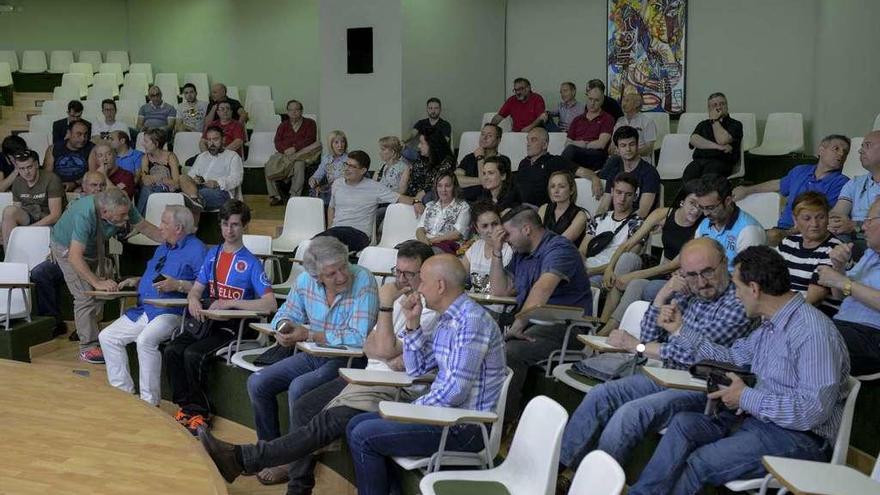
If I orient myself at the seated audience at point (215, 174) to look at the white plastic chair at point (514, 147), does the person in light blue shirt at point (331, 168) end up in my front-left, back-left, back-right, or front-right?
front-right

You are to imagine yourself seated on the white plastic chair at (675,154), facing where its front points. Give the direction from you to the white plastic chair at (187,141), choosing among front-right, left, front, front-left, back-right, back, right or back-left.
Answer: front-right

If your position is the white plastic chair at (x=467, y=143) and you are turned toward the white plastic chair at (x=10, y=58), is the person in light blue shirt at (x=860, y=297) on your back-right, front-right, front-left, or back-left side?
back-left

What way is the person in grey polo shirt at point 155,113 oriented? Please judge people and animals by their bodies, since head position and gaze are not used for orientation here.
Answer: toward the camera

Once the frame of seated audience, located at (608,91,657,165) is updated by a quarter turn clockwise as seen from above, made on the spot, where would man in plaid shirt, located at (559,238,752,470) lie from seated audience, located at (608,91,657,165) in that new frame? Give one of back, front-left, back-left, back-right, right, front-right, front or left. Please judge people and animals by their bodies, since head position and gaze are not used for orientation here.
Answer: back-left

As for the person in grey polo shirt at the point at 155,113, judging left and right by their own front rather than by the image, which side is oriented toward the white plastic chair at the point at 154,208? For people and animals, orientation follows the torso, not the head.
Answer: front

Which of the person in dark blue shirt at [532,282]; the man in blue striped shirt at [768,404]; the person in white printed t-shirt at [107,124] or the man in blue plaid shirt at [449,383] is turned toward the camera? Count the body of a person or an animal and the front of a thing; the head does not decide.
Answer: the person in white printed t-shirt at [107,124]

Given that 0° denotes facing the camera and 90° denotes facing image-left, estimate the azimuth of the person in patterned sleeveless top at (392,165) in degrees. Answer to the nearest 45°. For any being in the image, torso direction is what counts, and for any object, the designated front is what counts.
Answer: approximately 45°

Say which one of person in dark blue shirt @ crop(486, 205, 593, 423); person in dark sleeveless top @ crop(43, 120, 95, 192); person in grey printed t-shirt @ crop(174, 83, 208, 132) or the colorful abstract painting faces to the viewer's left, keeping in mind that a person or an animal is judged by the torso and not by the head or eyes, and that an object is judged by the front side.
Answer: person in dark blue shirt @ crop(486, 205, 593, 423)

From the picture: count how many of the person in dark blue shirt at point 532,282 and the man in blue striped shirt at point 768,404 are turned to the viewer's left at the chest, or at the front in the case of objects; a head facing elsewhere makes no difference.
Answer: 2

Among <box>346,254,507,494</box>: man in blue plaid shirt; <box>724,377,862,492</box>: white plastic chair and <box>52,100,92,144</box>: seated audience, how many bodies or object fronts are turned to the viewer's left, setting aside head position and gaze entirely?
2

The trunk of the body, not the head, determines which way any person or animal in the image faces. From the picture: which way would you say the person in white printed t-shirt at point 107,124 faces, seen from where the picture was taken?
facing the viewer

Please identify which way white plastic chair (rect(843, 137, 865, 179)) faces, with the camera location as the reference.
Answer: facing the viewer and to the left of the viewer

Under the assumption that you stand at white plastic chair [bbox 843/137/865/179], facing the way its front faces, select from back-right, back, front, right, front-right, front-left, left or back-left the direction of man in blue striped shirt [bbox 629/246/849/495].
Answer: front-left

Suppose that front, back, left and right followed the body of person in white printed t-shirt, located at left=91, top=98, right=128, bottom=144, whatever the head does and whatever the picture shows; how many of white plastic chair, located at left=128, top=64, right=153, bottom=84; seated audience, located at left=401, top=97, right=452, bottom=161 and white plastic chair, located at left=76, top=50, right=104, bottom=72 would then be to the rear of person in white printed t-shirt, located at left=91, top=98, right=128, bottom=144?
2

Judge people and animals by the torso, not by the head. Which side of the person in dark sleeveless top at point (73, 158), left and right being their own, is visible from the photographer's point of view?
front

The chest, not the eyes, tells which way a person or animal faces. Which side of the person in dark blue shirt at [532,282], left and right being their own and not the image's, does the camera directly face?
left

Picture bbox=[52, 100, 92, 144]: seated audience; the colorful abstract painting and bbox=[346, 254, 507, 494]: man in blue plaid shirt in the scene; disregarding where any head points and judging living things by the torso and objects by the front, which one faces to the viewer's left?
the man in blue plaid shirt

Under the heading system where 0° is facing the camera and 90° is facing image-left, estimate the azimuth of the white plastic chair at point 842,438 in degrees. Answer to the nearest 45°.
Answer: approximately 90°

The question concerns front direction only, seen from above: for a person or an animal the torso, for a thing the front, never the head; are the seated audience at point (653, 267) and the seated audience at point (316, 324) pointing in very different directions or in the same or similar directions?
same or similar directions

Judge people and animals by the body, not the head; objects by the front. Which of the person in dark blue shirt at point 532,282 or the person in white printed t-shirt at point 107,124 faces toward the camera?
the person in white printed t-shirt at point 107,124
